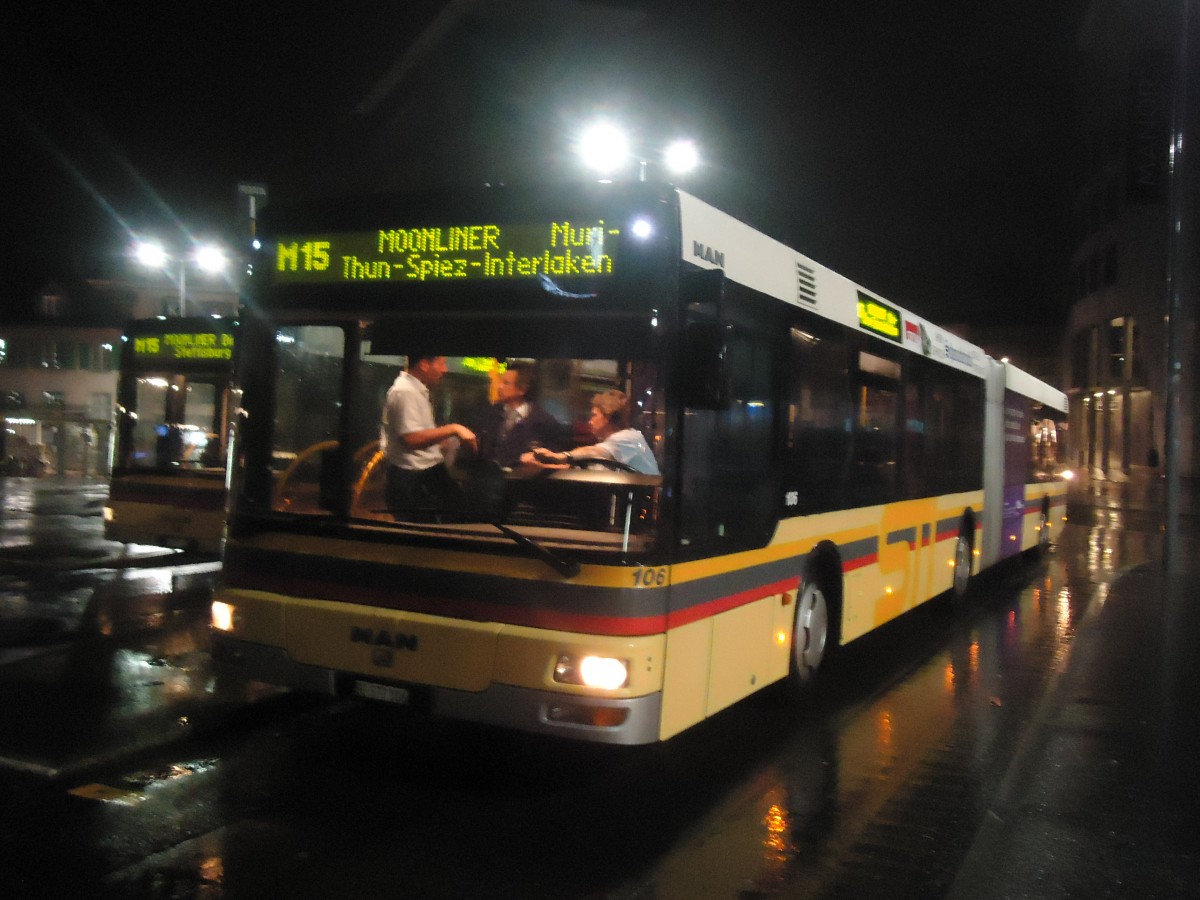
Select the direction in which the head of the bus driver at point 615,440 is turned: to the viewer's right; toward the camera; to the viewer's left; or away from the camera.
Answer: to the viewer's left

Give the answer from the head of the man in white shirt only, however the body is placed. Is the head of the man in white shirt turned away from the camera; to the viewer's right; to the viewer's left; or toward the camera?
to the viewer's right

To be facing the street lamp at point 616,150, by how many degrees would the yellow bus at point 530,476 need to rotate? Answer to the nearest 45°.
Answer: approximately 135° to its right

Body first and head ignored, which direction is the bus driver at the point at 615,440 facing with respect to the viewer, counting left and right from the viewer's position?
facing to the left of the viewer

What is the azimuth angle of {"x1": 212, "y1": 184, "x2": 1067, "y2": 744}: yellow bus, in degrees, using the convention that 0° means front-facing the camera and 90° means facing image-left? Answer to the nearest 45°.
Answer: approximately 45°

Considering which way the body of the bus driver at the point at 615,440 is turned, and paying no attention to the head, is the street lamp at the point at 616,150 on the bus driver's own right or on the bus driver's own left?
on the bus driver's own right

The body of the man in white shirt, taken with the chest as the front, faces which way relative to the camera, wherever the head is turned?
to the viewer's right
